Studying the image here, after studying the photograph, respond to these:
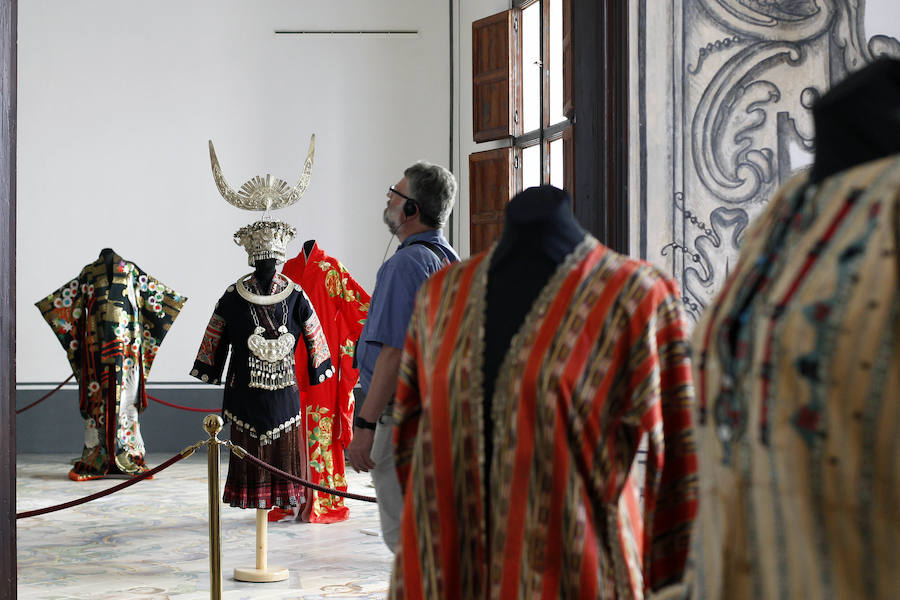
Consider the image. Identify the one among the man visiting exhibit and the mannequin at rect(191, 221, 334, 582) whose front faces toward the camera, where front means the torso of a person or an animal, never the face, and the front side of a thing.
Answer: the mannequin

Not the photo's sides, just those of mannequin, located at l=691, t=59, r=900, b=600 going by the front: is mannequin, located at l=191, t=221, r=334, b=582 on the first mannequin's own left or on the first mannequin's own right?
on the first mannequin's own right

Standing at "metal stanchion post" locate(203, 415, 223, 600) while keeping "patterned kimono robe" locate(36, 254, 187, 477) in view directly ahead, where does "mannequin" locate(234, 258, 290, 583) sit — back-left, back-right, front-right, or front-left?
front-right

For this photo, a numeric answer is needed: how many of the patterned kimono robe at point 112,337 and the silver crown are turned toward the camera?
2

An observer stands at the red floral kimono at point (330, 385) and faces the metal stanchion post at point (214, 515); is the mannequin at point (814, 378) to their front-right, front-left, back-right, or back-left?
front-left

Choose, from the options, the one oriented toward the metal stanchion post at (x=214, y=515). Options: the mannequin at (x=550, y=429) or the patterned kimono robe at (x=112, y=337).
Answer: the patterned kimono robe

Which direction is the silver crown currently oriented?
toward the camera

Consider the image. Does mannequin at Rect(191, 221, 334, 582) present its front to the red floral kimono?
no

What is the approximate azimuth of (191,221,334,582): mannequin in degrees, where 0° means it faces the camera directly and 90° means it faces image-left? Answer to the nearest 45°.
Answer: approximately 0°

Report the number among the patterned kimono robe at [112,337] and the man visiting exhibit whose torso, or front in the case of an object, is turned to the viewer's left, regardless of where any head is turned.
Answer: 1

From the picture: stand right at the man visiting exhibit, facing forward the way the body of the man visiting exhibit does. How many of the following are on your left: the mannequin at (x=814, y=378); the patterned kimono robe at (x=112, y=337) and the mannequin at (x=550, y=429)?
2

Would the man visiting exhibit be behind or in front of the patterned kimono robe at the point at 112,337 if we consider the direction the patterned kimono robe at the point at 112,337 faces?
in front

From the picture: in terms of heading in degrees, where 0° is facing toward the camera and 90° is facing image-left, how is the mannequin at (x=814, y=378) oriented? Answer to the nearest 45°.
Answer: approximately 45°

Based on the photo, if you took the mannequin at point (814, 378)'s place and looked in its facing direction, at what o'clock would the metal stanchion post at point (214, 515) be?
The metal stanchion post is roughly at 3 o'clock from the mannequin.

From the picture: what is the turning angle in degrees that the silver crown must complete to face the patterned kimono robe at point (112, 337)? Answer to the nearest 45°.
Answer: approximately 135° to its right

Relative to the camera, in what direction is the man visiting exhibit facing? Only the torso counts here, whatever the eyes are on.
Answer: to the viewer's left

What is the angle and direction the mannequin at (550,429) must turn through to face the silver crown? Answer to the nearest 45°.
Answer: approximately 90° to its right

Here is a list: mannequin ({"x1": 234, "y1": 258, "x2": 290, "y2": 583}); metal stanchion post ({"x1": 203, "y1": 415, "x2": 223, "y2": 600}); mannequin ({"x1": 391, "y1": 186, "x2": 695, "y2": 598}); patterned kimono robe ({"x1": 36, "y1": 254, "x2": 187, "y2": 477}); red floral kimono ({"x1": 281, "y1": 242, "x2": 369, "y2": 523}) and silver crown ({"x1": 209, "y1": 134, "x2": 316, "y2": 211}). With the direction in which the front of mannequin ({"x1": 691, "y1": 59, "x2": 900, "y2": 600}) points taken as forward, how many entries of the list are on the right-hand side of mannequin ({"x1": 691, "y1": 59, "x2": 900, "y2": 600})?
6
